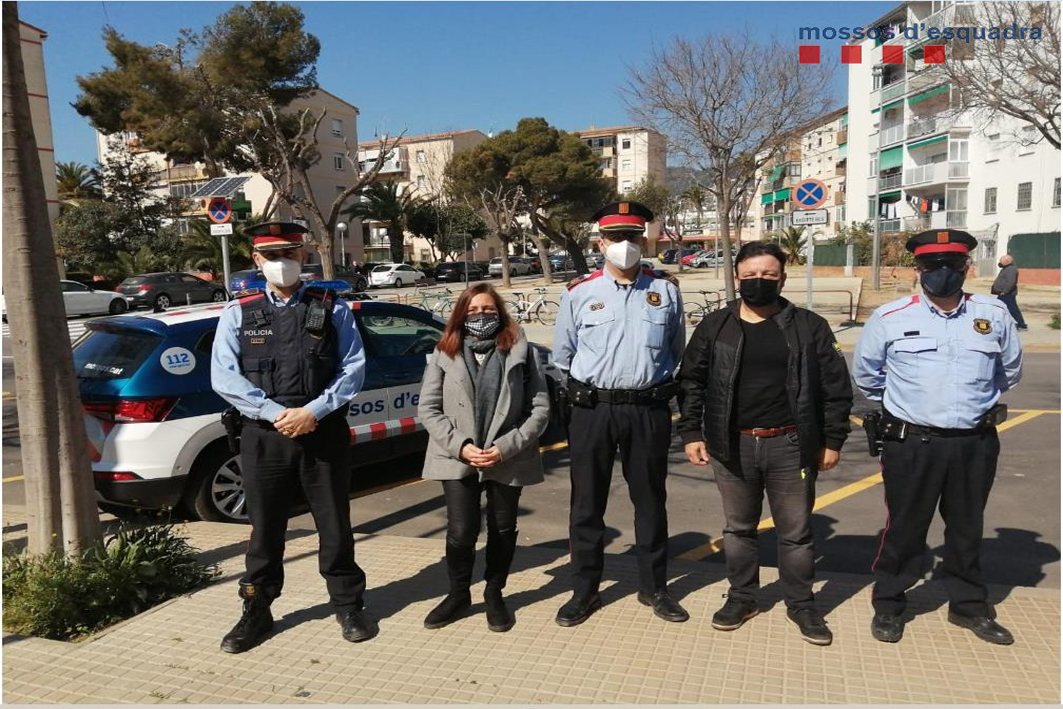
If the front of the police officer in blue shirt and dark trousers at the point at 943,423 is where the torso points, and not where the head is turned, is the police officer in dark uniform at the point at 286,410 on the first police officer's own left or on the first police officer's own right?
on the first police officer's own right

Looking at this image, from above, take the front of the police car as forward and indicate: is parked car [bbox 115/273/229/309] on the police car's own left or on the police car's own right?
on the police car's own left

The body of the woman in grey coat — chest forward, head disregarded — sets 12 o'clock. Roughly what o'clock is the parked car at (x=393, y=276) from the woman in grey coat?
The parked car is roughly at 6 o'clock from the woman in grey coat.

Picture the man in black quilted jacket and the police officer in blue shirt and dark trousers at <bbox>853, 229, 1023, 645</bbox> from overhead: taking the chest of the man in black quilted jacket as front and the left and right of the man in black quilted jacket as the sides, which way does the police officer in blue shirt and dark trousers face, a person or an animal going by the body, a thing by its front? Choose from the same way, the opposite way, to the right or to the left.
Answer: the same way

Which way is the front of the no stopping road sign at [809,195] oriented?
toward the camera

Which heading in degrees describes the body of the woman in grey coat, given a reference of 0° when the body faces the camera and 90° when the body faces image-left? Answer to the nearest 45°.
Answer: approximately 0°

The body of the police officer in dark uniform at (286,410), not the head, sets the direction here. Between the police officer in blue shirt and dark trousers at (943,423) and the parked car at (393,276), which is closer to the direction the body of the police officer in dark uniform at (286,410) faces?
the police officer in blue shirt and dark trousers

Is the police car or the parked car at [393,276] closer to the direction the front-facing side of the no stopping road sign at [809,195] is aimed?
the police car

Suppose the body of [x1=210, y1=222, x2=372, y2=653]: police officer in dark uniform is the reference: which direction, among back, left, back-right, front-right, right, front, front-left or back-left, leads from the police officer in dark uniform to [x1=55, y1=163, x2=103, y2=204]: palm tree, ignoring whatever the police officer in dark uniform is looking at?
back

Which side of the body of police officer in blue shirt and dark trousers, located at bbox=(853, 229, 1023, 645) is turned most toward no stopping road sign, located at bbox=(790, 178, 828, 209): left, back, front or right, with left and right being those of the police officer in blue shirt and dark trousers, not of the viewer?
back

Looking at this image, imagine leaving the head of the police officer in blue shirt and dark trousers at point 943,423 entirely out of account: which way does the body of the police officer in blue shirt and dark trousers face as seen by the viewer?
toward the camera

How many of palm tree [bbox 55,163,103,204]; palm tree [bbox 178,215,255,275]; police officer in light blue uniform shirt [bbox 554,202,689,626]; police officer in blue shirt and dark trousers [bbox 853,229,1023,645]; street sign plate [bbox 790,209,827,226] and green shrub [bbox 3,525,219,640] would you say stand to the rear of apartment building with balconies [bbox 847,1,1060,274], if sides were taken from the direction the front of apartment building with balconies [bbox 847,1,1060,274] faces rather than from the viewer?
0

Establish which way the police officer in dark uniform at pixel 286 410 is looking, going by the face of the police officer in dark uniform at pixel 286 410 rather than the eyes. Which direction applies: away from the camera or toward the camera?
toward the camera

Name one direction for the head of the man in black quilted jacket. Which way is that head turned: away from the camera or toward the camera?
toward the camera

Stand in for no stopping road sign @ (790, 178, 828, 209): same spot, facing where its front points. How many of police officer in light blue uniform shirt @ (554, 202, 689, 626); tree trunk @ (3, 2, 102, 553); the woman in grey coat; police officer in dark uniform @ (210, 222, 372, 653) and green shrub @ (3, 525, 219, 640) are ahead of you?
5

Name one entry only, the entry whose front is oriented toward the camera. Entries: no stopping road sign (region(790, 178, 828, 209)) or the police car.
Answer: the no stopping road sign

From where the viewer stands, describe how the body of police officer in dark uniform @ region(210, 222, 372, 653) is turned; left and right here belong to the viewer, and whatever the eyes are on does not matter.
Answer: facing the viewer

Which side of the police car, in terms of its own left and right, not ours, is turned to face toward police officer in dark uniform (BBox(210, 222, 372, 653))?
right

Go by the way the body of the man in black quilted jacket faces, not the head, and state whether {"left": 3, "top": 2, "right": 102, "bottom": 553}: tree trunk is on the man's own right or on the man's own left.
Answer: on the man's own right

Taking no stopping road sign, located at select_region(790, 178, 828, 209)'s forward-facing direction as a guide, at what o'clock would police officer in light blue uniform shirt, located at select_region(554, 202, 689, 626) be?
The police officer in light blue uniform shirt is roughly at 12 o'clock from the no stopping road sign.

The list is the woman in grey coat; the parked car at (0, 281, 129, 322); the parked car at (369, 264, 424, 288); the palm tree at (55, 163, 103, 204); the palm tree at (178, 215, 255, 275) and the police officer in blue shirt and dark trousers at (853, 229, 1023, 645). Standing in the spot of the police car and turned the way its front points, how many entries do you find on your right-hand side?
2

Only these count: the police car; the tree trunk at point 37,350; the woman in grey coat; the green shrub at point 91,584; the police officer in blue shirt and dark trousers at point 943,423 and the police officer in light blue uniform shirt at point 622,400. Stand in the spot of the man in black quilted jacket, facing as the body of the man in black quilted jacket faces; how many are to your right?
5
